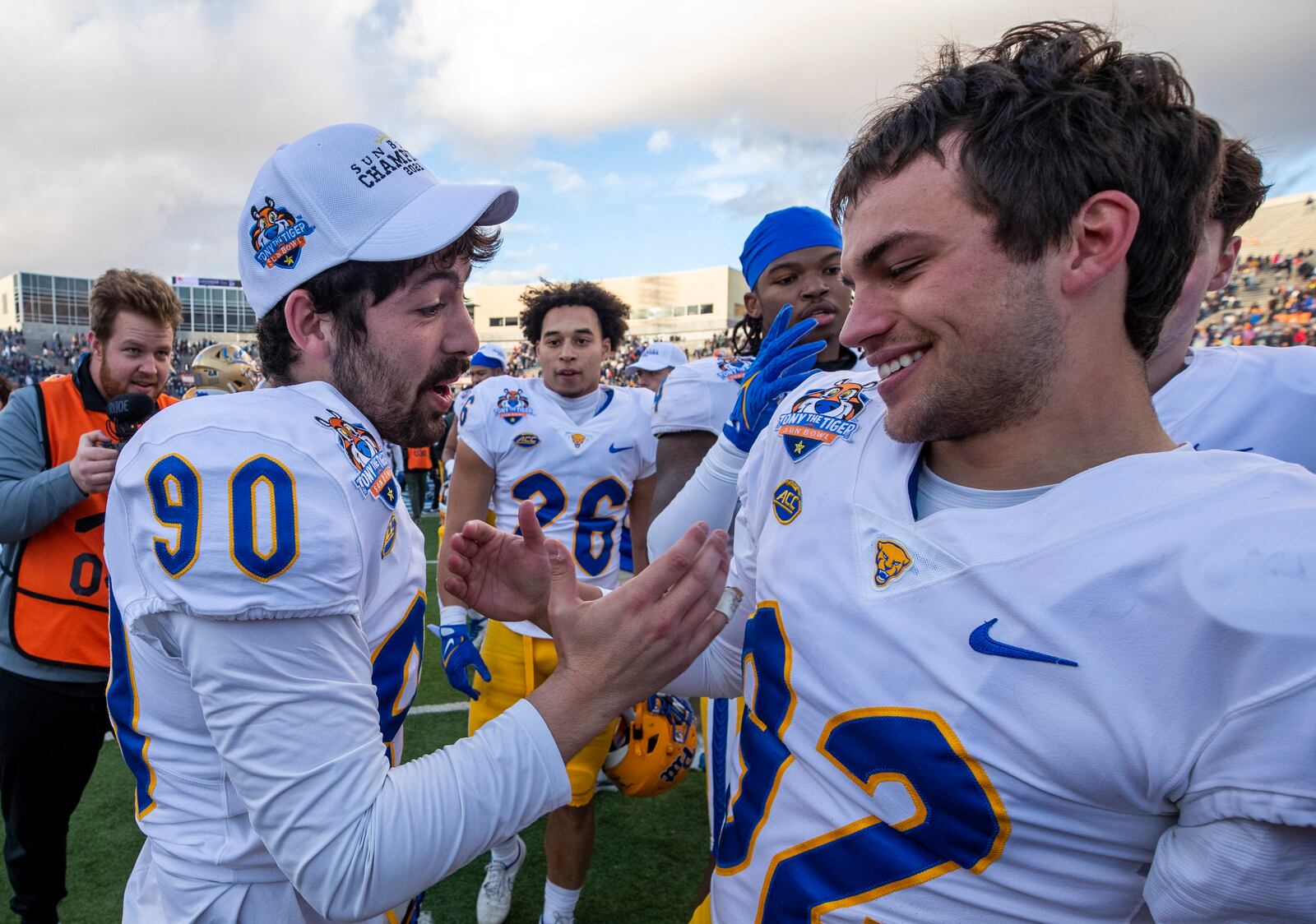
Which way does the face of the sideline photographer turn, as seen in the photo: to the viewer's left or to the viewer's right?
to the viewer's right

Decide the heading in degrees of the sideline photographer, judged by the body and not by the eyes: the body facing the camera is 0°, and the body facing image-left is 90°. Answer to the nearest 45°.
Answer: approximately 315°

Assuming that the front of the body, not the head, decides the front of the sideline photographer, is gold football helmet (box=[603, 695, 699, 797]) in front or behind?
in front
